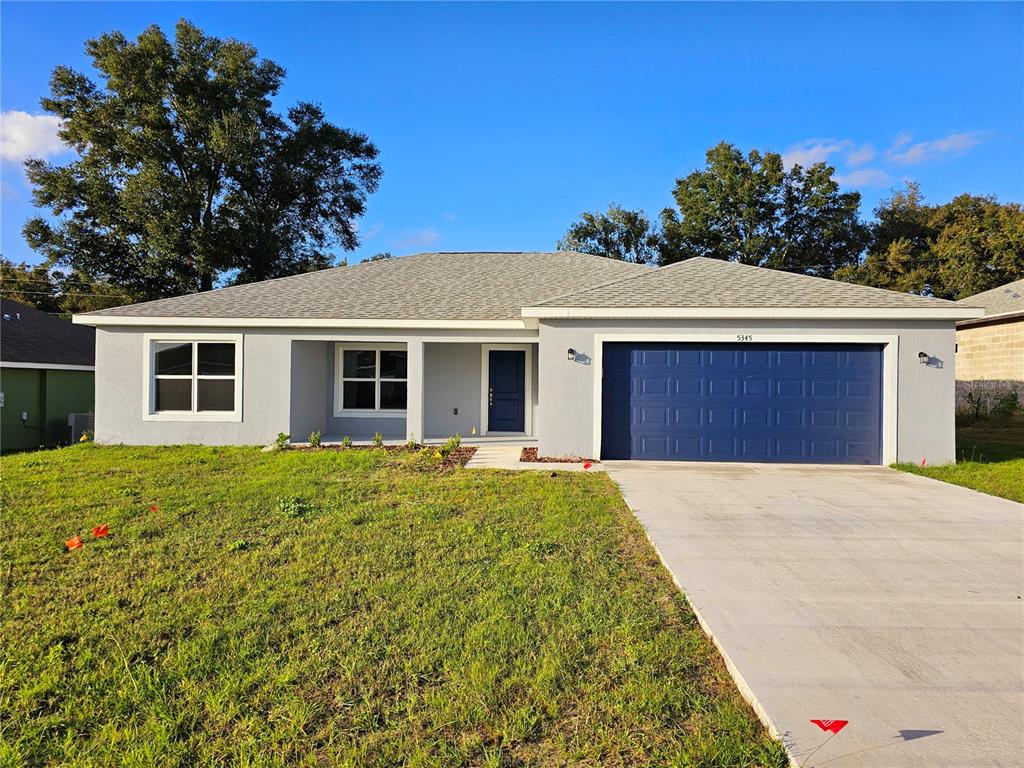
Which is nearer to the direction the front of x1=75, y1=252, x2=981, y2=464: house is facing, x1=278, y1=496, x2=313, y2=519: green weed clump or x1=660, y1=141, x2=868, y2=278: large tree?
the green weed clump

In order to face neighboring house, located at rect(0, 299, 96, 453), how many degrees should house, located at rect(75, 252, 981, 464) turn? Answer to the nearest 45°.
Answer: approximately 90° to its right

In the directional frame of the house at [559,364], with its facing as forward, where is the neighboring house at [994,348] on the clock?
The neighboring house is roughly at 8 o'clock from the house.

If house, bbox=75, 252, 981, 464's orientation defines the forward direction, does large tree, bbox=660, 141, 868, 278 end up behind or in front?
behind

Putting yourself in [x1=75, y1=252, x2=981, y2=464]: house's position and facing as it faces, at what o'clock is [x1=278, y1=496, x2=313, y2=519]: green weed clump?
The green weed clump is roughly at 1 o'clock from the house.

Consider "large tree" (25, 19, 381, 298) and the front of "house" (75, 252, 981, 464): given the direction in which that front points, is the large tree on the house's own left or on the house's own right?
on the house's own right

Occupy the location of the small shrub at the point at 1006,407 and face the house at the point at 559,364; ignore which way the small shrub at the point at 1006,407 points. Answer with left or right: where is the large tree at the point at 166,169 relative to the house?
right

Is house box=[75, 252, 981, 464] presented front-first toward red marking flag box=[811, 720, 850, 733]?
yes

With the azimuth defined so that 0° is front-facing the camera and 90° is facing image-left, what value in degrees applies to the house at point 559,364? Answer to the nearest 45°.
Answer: approximately 0°
